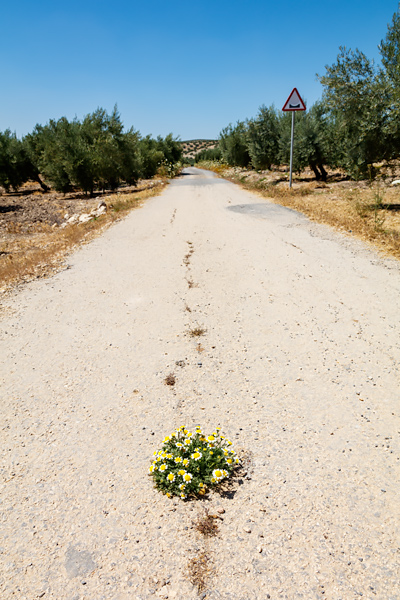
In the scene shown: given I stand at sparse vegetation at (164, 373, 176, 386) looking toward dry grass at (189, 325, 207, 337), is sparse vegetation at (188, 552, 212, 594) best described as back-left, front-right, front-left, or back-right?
back-right

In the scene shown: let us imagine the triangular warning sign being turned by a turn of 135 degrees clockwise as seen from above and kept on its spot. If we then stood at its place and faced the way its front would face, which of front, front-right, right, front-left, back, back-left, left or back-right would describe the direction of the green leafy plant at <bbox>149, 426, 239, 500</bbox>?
back-left

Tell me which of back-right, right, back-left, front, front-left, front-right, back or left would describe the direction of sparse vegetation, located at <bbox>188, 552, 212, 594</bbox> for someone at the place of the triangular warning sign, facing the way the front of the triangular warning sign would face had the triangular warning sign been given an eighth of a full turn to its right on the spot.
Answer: front-left

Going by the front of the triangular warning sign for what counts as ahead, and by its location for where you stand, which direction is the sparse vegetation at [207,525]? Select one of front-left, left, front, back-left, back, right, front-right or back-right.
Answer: front

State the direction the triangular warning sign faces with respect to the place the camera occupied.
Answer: facing the viewer

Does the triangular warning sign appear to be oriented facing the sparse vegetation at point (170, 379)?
yes

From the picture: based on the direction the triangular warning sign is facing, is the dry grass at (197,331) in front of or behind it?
in front

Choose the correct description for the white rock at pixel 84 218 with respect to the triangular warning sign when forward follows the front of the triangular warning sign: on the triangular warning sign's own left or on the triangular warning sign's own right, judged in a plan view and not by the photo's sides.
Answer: on the triangular warning sign's own right
